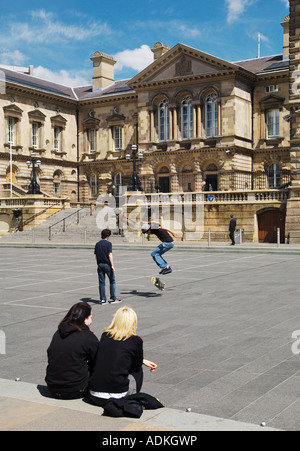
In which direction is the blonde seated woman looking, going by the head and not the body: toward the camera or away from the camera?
away from the camera

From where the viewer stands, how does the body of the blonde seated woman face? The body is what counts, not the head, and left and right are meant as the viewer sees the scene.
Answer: facing away from the viewer and to the right of the viewer

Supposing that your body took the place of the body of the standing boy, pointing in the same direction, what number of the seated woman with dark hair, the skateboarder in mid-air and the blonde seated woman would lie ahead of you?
1

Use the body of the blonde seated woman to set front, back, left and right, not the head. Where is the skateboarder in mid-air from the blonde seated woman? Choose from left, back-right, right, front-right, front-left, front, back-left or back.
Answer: front-left

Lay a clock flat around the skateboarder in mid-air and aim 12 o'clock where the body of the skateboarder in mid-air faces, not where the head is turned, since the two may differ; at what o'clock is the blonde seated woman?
The blonde seated woman is roughly at 9 o'clock from the skateboarder in mid-air.

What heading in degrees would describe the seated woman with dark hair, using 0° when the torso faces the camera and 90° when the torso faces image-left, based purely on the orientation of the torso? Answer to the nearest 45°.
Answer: approximately 225°

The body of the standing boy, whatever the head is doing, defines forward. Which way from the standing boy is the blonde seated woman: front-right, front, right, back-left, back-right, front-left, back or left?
back-right

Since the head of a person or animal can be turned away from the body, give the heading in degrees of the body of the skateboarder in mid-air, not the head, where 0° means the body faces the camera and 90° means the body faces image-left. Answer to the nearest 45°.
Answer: approximately 90°

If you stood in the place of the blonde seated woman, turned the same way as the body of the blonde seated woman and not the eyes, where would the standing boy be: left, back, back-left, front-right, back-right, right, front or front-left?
front-left

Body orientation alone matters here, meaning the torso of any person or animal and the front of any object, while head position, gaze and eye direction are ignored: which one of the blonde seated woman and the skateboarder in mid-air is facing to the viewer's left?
the skateboarder in mid-air

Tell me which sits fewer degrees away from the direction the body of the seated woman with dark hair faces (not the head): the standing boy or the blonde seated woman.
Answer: the standing boy

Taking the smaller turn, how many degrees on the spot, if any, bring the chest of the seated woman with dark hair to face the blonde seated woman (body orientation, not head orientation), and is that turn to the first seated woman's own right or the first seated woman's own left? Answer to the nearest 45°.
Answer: approximately 90° to the first seated woman's own right

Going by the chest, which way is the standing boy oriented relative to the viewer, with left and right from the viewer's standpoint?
facing away from the viewer and to the right of the viewer

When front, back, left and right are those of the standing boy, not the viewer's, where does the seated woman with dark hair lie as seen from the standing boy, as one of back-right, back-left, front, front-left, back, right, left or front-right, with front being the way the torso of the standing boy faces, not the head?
back-right
